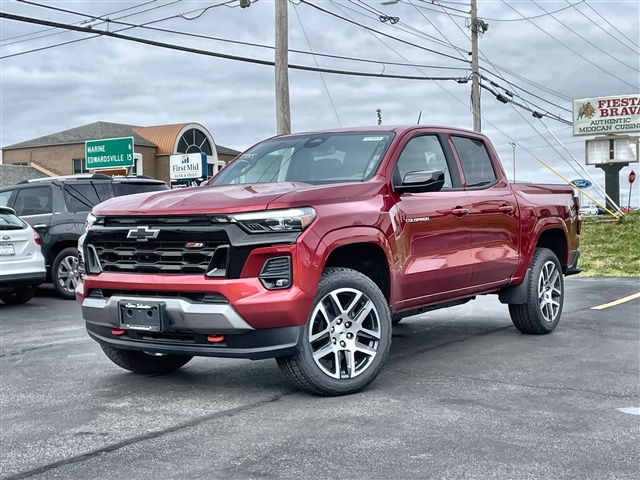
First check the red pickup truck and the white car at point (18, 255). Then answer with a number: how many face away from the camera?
1

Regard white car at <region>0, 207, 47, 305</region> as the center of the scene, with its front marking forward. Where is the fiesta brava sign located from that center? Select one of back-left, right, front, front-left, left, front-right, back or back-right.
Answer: front-right

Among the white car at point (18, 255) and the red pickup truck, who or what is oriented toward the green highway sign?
the white car

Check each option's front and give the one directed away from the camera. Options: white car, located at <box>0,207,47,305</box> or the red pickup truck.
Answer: the white car

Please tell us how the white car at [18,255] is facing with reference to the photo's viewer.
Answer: facing away from the viewer
